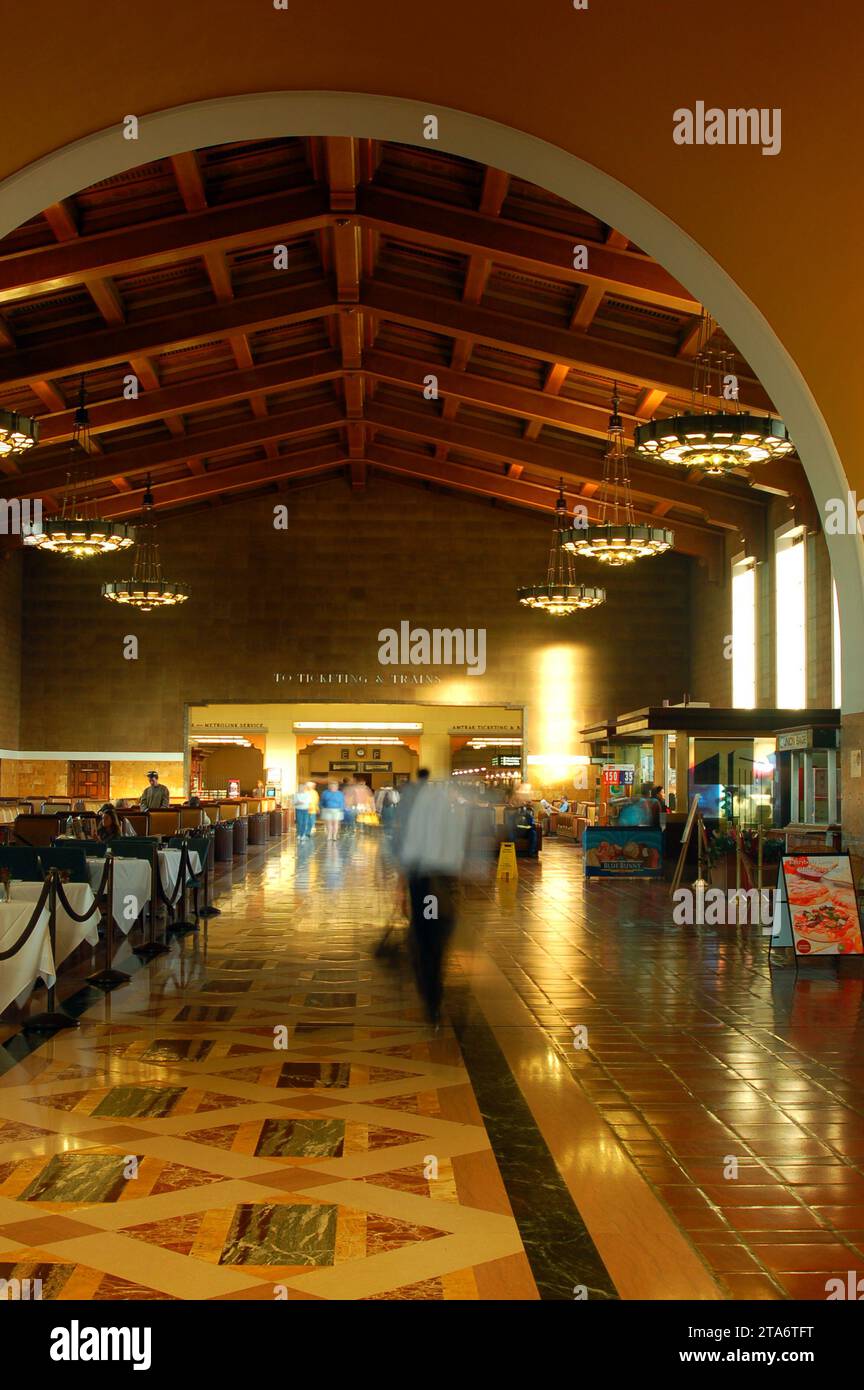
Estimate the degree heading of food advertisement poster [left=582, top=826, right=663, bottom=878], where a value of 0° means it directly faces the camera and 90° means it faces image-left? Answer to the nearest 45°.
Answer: approximately 0°

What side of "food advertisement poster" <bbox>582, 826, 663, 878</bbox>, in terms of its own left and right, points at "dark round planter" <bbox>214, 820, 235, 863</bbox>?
right

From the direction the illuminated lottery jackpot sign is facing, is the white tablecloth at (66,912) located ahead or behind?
ahead

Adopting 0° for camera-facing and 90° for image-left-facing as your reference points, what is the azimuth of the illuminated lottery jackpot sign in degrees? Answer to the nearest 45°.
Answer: approximately 0°

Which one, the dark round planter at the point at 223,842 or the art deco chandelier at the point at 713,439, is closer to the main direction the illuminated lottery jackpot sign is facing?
the art deco chandelier

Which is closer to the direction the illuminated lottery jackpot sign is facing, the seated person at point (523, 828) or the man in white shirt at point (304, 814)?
the seated person

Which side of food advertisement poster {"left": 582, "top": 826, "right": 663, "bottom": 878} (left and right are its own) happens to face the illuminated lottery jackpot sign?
back

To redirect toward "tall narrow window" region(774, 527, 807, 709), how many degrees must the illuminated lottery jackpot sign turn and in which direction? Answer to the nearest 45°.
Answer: approximately 90° to its left

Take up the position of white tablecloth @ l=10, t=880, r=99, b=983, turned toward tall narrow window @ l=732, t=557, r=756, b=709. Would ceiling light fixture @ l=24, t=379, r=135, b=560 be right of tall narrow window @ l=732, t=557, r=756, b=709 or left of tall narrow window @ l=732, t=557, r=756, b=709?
left

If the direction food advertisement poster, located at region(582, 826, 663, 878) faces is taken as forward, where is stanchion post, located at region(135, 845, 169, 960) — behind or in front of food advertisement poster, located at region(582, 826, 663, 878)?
in front

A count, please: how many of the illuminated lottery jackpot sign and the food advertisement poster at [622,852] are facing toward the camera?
2
